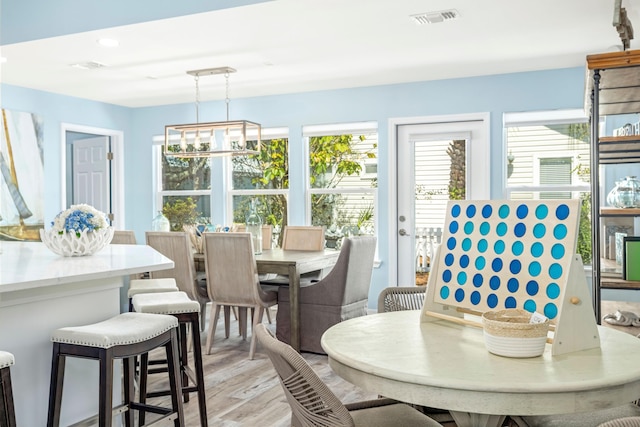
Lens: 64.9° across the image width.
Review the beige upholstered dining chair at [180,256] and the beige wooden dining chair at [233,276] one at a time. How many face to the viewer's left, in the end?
0

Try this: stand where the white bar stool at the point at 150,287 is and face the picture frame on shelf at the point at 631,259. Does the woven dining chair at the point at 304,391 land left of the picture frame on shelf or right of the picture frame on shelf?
right

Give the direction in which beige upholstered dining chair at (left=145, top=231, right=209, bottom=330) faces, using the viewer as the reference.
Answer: facing away from the viewer and to the right of the viewer

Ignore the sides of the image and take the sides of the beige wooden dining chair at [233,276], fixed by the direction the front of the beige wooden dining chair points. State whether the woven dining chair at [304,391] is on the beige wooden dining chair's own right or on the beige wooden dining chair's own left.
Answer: on the beige wooden dining chair's own right

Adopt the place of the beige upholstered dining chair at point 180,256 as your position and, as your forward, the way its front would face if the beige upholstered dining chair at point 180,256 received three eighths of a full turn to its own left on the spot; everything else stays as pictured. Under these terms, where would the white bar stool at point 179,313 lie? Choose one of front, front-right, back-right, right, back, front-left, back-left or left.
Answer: left

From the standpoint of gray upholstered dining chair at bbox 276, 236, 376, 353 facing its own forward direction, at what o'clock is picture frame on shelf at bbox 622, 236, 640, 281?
The picture frame on shelf is roughly at 6 o'clock from the gray upholstered dining chair.

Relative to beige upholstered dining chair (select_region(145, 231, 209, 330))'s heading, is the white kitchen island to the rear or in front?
to the rear

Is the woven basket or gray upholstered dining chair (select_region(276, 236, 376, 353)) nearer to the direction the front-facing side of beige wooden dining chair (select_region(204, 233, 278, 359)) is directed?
the gray upholstered dining chair

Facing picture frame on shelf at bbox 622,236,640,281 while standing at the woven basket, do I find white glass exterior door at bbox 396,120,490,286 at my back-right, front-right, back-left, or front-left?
front-left

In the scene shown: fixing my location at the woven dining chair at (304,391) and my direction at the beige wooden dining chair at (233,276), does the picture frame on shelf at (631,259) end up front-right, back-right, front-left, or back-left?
front-right

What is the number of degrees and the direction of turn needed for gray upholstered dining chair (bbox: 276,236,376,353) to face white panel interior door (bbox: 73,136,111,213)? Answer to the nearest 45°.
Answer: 0° — it already faces it

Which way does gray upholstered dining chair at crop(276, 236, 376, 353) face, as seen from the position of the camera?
facing away from the viewer and to the left of the viewer

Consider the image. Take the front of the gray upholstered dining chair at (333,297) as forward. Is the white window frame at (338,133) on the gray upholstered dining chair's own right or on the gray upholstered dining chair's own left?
on the gray upholstered dining chair's own right

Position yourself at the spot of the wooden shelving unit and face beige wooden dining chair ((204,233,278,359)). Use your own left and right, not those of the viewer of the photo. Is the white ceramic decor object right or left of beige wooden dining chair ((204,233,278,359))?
left

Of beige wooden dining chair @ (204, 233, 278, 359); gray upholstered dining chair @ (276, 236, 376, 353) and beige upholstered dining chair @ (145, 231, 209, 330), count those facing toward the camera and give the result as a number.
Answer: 0

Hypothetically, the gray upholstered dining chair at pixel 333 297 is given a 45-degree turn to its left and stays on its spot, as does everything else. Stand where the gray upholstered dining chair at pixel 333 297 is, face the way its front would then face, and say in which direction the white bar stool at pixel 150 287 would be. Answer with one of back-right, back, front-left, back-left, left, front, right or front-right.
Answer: front-left

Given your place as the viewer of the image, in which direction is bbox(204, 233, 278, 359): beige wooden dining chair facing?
facing away from the viewer and to the right of the viewer
